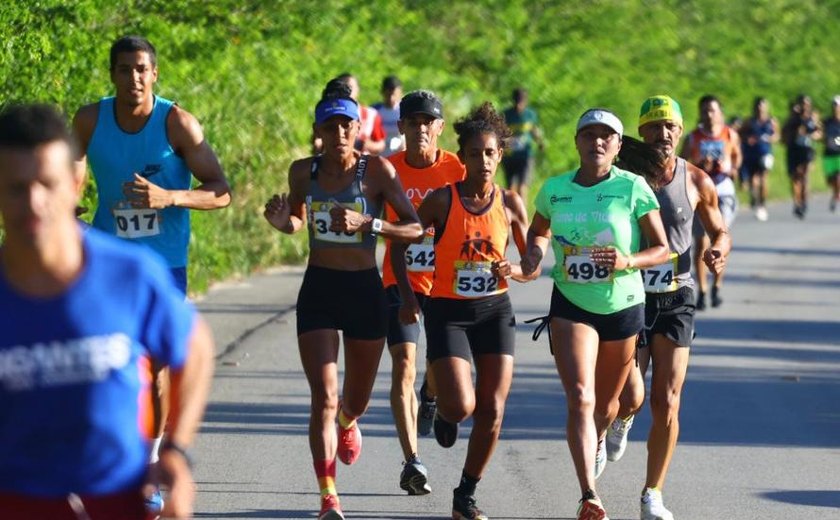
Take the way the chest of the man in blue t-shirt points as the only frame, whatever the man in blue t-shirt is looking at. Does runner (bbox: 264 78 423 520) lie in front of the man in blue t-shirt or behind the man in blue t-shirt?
behind

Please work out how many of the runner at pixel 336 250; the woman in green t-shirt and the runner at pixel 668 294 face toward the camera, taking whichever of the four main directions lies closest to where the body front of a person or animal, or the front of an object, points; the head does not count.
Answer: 3

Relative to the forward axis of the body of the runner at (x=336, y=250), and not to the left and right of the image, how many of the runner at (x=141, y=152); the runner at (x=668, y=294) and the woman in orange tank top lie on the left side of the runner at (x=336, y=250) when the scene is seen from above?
2

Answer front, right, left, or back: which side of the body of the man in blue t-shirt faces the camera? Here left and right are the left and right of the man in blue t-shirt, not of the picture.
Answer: front

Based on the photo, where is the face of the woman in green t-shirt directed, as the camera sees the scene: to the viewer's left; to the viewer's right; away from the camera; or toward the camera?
toward the camera

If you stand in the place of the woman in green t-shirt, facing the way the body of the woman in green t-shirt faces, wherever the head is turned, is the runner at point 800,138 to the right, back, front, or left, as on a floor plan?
back

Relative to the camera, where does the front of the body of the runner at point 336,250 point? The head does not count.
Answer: toward the camera

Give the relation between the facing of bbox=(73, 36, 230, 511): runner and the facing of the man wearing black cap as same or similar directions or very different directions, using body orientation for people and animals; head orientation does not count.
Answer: same or similar directions

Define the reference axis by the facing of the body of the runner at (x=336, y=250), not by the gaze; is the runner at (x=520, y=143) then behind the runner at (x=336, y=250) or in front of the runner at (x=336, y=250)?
behind

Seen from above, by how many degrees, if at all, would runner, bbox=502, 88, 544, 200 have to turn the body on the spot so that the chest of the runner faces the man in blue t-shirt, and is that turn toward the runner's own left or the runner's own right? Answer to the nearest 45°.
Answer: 0° — they already face them

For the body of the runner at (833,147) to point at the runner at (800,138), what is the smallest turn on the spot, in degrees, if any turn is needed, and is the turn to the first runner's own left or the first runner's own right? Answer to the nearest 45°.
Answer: approximately 45° to the first runner's own right

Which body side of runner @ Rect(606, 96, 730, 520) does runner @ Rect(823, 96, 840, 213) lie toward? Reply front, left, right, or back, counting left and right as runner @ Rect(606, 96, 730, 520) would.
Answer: back

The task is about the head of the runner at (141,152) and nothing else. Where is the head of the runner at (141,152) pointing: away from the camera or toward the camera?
toward the camera

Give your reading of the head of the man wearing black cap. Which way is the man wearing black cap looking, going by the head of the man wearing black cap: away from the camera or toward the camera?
toward the camera

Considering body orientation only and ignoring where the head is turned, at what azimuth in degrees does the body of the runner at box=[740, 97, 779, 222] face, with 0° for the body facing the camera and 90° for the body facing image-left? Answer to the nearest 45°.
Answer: approximately 0°

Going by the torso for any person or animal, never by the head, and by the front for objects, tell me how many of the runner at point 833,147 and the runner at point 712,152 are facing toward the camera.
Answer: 2
